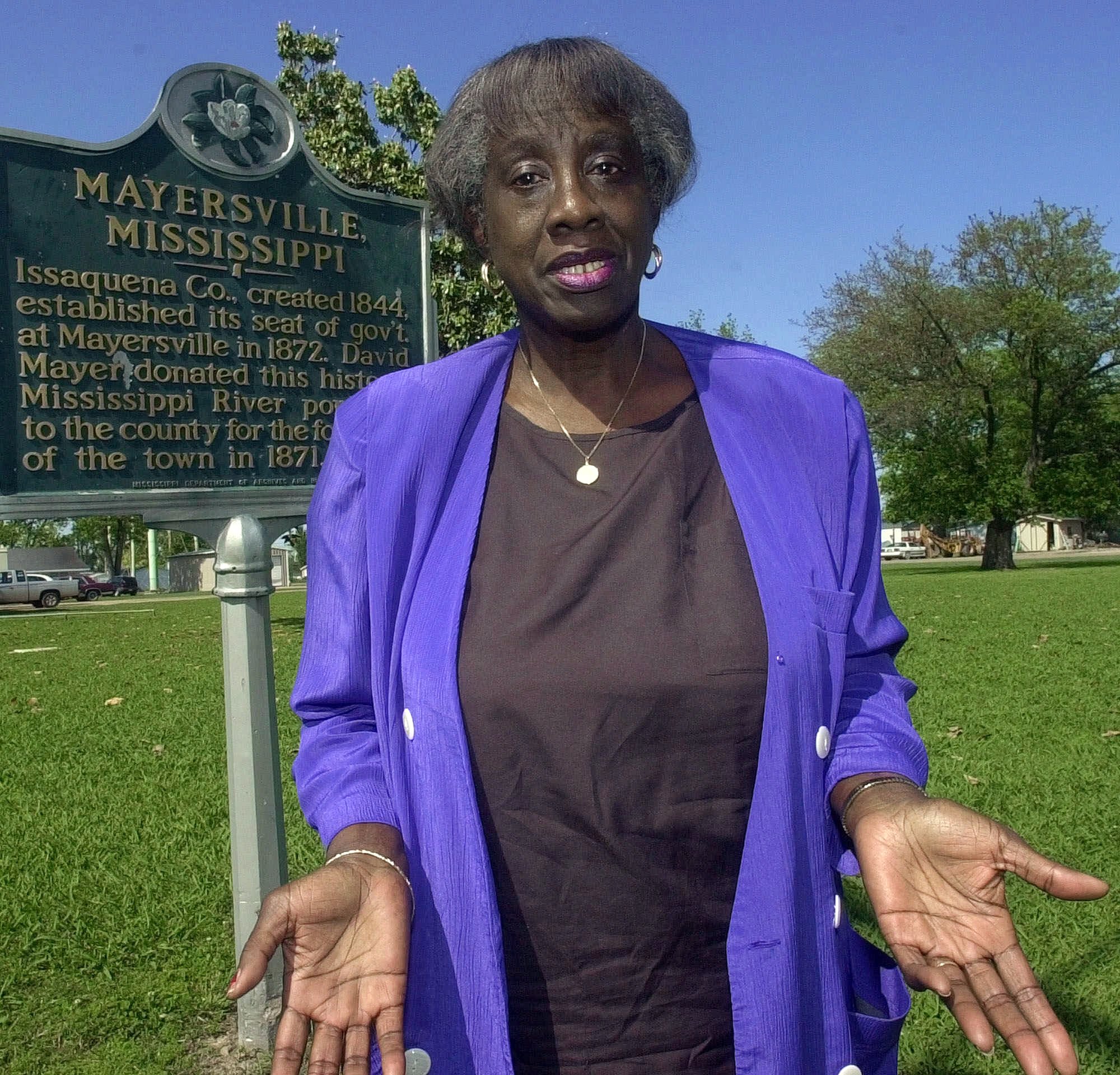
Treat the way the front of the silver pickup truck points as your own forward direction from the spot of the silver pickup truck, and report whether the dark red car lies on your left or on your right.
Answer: on your right

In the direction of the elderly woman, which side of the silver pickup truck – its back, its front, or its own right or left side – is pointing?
left

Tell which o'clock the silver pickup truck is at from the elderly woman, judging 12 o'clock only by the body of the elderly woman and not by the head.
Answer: The silver pickup truck is roughly at 5 o'clock from the elderly woman.

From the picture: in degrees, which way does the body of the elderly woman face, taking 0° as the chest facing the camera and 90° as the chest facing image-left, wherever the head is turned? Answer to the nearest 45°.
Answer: approximately 0°

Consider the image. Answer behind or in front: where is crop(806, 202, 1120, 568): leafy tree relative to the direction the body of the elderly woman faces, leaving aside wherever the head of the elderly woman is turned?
behind

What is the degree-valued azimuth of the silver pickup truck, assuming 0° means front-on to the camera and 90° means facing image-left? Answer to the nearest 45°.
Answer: approximately 90°

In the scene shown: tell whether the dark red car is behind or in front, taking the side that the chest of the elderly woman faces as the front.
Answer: behind

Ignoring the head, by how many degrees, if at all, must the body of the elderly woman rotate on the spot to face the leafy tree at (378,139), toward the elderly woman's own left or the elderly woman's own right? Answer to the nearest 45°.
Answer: approximately 180°

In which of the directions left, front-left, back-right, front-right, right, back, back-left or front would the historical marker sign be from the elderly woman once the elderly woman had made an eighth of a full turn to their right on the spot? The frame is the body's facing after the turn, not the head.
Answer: right

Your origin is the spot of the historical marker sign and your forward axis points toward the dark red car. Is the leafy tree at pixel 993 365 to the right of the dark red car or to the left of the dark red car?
right
